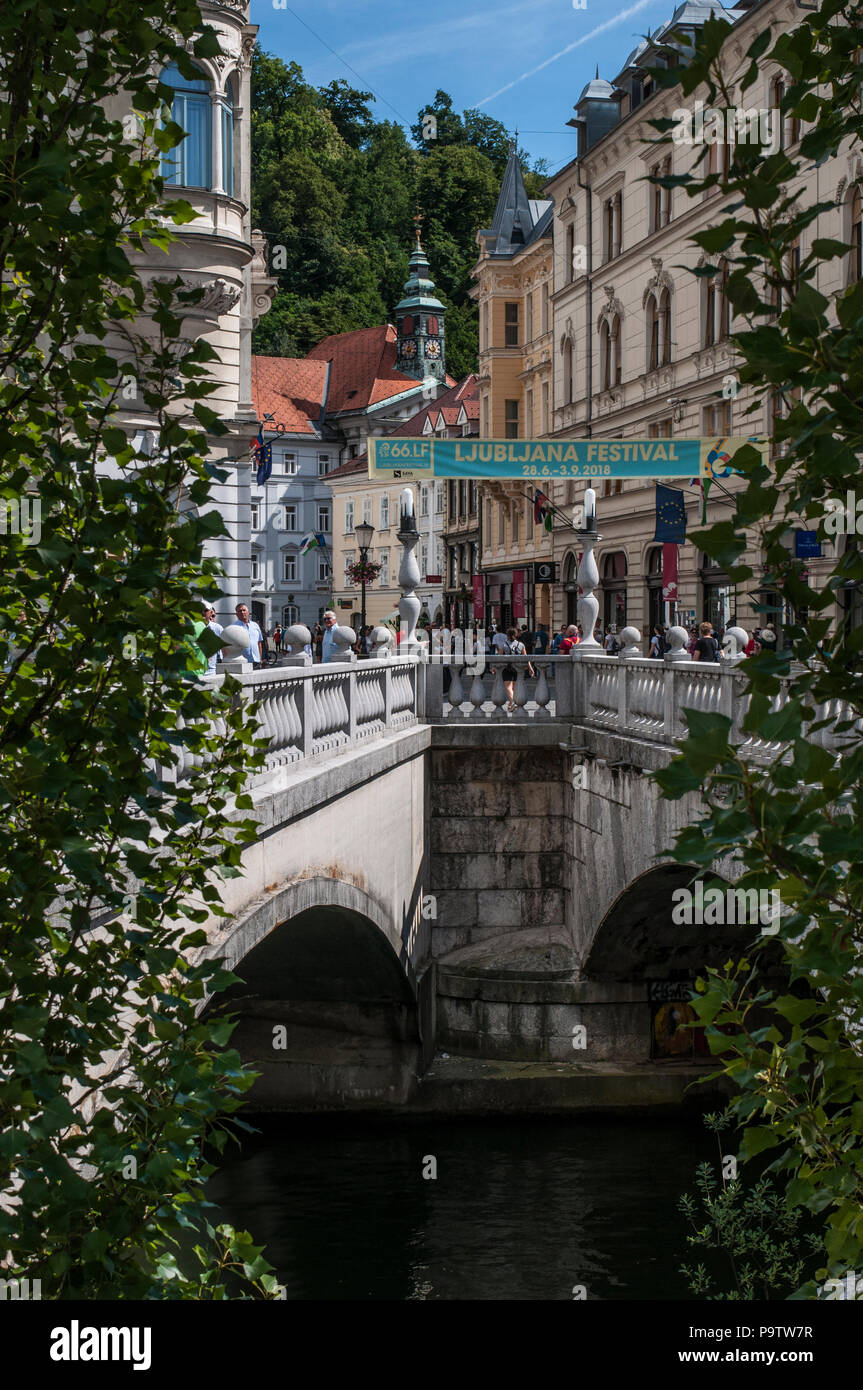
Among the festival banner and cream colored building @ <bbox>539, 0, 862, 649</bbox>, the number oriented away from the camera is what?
0

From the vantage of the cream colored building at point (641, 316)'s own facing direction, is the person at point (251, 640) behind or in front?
in front

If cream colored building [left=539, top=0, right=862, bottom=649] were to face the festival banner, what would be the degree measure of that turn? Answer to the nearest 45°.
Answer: approximately 45° to its left

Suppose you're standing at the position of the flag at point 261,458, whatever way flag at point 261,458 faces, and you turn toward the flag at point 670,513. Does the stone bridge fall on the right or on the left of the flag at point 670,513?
right

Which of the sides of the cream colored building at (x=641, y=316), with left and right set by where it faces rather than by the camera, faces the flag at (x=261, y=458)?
front

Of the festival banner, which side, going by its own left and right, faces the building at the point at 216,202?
right

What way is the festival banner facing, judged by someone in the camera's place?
facing the viewer

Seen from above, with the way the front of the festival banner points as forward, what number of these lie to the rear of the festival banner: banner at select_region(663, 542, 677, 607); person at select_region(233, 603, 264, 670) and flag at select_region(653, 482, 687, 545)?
2

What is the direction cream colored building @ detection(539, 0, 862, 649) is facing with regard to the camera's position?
facing the viewer and to the left of the viewer

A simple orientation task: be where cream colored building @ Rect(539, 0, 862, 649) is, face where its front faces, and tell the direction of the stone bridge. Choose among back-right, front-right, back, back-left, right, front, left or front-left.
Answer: front-left
